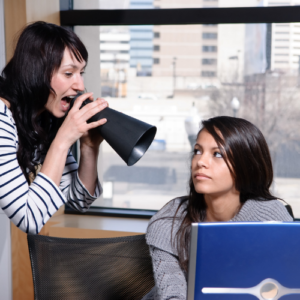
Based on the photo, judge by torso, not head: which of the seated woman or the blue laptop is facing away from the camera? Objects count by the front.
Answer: the blue laptop

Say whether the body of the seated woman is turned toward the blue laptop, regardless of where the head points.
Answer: yes

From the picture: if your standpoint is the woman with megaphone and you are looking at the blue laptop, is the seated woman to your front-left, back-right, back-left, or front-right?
front-left

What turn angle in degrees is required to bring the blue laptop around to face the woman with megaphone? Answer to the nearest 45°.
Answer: approximately 45° to its left

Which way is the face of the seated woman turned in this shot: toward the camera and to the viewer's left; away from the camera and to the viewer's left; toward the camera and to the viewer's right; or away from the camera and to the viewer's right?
toward the camera and to the viewer's left

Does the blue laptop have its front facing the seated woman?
yes

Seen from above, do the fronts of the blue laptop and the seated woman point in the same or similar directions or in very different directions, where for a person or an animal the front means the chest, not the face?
very different directions

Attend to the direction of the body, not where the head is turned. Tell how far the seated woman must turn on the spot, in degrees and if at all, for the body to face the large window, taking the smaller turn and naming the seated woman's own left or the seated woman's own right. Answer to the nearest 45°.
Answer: approximately 180°

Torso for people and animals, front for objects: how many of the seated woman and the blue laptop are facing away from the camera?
1

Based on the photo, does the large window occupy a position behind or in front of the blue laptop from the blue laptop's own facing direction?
in front

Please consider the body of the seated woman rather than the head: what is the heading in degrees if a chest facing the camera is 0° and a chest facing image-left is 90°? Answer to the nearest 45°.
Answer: approximately 0°

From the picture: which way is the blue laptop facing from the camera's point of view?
away from the camera

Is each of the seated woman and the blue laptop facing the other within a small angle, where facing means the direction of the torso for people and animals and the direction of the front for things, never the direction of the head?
yes
